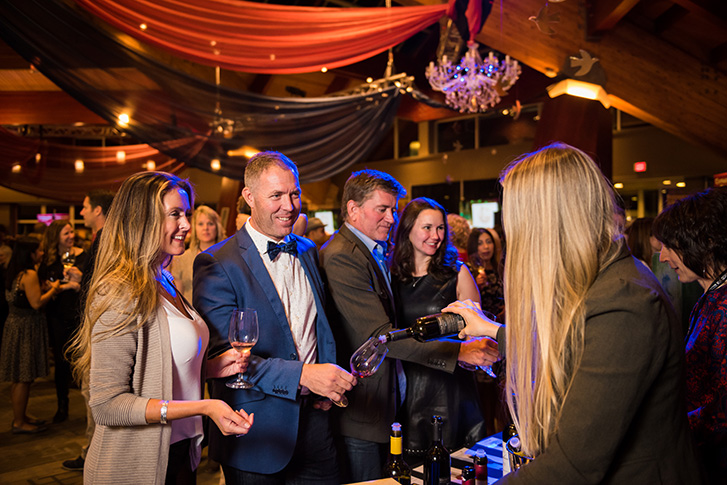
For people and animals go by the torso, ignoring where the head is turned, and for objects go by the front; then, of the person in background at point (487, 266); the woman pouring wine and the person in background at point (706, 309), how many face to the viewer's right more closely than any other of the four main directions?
0

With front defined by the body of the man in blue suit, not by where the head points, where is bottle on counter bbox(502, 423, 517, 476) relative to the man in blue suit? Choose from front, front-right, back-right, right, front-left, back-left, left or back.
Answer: front

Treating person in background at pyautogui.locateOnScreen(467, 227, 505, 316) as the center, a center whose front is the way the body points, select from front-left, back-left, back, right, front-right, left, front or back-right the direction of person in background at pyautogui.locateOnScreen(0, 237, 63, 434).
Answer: right

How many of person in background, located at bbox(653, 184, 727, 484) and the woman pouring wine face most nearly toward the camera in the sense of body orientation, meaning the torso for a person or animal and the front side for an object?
0

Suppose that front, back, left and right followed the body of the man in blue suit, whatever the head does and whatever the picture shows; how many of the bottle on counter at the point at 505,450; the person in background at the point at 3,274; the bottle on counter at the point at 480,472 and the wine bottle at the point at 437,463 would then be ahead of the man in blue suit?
3

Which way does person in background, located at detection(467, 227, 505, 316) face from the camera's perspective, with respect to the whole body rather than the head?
toward the camera

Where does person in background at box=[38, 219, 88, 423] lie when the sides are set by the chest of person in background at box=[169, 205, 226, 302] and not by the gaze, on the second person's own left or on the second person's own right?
on the second person's own right

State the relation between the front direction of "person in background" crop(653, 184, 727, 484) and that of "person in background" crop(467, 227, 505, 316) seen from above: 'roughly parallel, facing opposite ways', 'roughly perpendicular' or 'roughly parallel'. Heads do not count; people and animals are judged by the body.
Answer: roughly perpendicular

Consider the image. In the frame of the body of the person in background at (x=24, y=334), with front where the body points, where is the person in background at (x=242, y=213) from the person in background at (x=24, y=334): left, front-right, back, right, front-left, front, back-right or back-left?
front-right

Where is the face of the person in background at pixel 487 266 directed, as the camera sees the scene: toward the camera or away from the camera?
toward the camera

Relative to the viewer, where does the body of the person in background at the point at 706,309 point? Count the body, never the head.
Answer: to the viewer's left

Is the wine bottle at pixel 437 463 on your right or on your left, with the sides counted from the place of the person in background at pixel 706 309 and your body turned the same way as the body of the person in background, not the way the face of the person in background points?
on your left

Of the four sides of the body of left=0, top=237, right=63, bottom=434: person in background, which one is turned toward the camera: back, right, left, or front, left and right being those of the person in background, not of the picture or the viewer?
right

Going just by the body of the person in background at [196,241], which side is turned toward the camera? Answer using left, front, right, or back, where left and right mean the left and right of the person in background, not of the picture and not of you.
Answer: front

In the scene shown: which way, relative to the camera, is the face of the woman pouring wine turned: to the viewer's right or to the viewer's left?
to the viewer's left

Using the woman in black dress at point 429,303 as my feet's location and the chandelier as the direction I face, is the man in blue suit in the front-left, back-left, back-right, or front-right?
back-left

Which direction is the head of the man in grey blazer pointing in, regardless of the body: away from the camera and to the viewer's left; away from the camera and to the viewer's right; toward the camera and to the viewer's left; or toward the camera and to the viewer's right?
toward the camera and to the viewer's right

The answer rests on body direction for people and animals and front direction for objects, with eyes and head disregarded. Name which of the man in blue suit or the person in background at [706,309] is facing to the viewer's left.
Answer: the person in background
